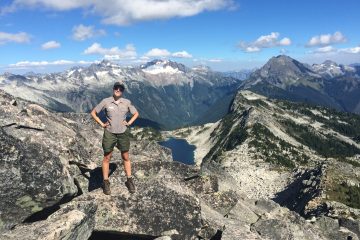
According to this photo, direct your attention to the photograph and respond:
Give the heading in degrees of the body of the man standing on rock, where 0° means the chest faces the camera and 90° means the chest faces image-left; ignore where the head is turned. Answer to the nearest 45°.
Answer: approximately 0°
